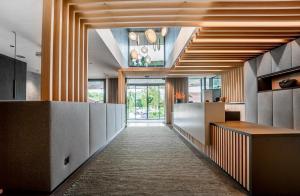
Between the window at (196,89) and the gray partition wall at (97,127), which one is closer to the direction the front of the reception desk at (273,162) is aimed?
the gray partition wall

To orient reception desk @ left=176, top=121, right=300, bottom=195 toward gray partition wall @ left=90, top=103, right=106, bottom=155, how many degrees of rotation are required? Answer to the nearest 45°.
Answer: approximately 45° to its right

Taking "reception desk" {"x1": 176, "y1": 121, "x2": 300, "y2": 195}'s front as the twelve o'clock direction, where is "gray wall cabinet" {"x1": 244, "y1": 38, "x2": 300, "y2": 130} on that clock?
The gray wall cabinet is roughly at 5 o'clock from the reception desk.

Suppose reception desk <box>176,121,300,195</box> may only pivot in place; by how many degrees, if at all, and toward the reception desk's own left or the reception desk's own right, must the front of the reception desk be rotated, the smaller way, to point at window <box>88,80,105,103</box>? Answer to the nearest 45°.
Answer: approximately 90° to the reception desk's own right

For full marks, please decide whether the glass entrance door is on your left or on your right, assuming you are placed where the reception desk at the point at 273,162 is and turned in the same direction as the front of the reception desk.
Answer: on your right

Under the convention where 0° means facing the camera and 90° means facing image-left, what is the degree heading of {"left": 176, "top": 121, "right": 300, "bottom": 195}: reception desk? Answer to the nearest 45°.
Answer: approximately 45°
